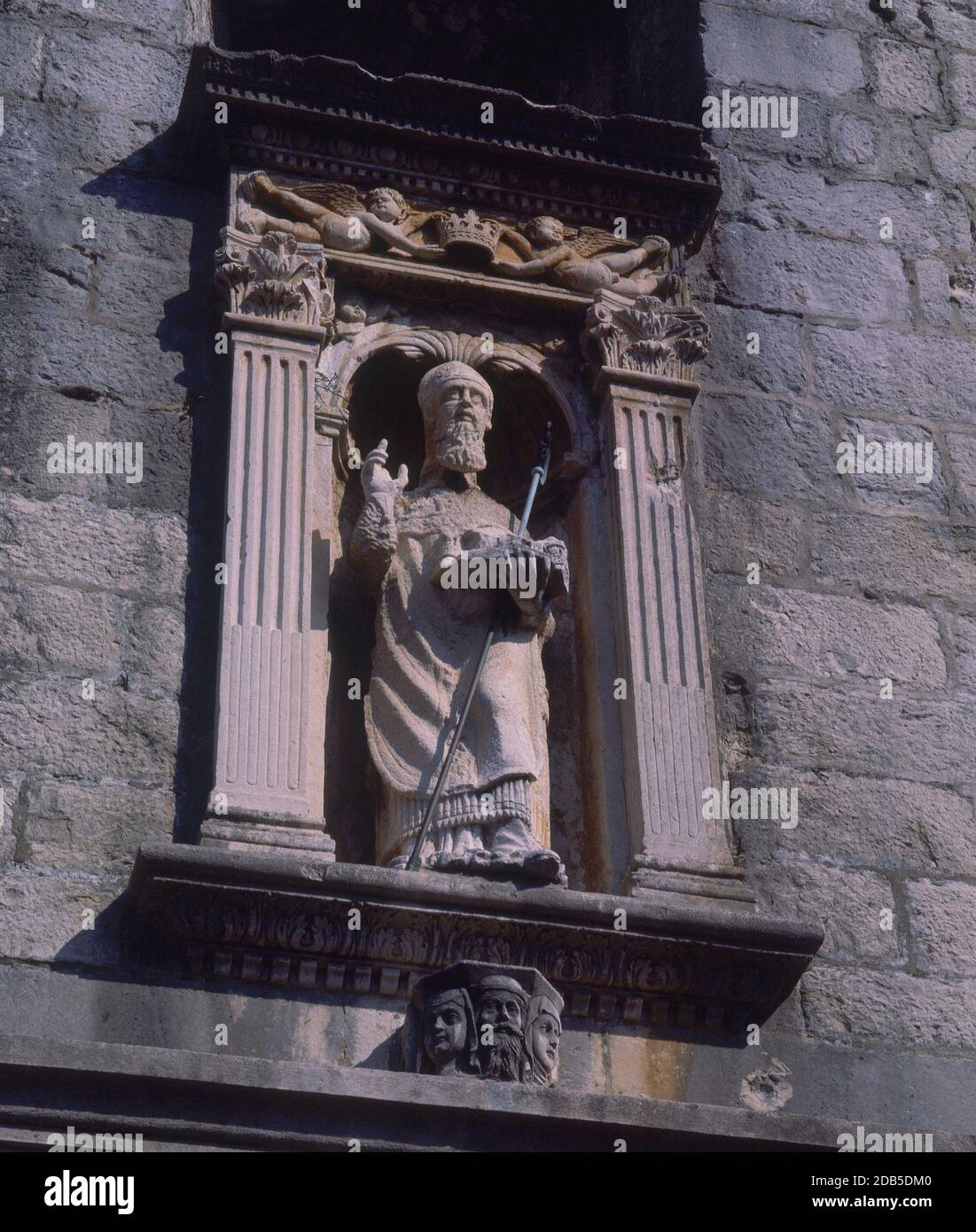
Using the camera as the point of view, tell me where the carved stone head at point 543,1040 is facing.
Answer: facing the viewer and to the right of the viewer

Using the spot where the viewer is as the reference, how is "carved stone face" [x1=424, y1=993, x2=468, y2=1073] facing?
facing the viewer and to the left of the viewer

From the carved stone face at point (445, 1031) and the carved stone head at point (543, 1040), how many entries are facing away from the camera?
0

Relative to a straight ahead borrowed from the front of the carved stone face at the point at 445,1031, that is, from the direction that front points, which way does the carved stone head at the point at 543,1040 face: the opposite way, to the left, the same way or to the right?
to the left
